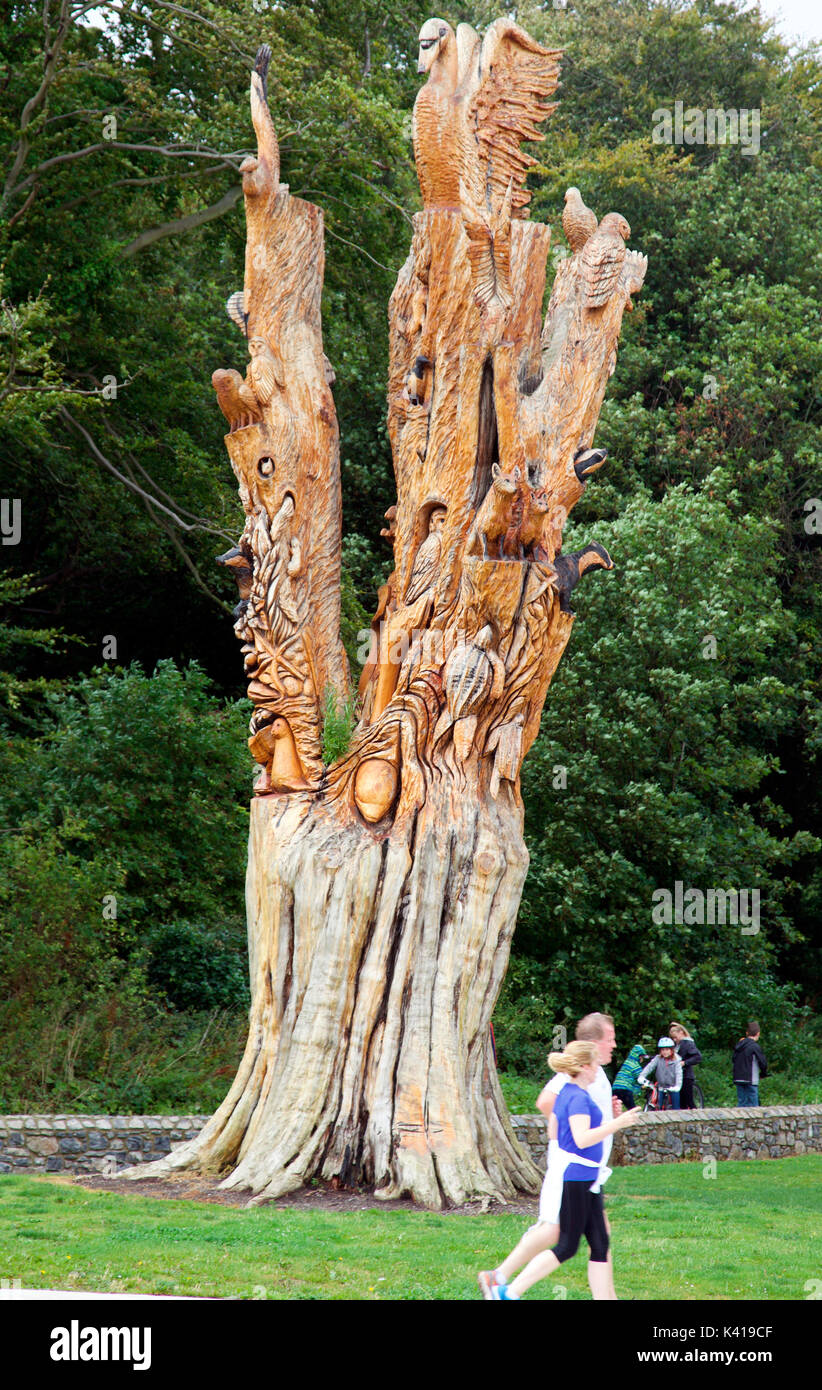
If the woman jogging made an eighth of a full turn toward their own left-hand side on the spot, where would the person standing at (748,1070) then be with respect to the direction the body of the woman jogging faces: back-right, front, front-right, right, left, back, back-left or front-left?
front-left

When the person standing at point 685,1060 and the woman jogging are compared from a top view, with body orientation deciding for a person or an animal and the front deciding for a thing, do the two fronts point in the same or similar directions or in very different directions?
very different directions

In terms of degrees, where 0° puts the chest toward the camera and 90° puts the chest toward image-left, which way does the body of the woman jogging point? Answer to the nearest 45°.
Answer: approximately 270°

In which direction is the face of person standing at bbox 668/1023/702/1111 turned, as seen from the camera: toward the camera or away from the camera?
toward the camera

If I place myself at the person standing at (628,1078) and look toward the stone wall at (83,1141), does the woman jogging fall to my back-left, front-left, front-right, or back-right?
front-left

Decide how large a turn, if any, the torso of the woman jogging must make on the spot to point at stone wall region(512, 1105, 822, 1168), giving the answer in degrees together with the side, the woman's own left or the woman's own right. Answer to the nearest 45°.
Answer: approximately 90° to the woman's own left

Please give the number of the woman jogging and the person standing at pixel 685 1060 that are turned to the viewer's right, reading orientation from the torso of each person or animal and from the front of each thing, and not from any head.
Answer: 1

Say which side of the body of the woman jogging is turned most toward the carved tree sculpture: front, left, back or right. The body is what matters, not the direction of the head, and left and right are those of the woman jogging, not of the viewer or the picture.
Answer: left

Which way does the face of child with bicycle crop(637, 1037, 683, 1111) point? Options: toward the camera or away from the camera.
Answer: toward the camera
